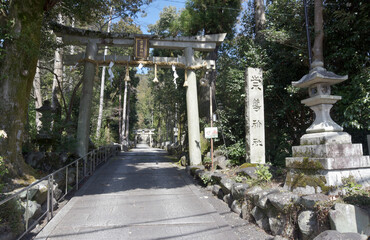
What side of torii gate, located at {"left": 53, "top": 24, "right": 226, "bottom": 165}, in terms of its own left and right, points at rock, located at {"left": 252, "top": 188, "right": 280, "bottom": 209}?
front

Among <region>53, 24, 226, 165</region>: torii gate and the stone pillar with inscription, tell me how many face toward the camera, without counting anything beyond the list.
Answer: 2

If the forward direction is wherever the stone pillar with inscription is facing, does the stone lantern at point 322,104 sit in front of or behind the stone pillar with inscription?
in front

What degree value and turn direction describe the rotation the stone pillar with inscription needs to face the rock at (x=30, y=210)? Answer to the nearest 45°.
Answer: approximately 45° to its right

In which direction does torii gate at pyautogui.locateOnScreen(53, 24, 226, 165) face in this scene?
toward the camera

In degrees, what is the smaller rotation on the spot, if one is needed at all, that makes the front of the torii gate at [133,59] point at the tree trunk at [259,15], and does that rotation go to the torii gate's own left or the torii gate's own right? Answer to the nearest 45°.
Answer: approximately 90° to the torii gate's own left

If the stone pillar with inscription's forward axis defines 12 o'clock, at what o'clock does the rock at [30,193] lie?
The rock is roughly at 1 o'clock from the stone pillar with inscription.

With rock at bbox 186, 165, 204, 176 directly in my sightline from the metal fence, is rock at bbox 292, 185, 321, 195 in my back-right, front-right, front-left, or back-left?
front-right

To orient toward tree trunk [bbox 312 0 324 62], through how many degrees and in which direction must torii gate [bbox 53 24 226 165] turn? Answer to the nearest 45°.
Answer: approximately 45° to its left

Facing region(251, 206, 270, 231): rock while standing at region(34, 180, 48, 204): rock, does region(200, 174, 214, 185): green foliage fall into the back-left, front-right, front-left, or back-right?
front-left

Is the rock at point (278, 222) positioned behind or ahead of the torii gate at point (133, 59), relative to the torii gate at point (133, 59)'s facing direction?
ahead

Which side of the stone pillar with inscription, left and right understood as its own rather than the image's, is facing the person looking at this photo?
front

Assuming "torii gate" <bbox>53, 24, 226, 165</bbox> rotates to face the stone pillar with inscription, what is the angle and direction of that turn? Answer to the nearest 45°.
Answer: approximately 45° to its left

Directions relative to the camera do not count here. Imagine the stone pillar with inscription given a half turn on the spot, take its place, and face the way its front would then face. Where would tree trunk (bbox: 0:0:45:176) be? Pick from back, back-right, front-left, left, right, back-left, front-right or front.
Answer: back-left

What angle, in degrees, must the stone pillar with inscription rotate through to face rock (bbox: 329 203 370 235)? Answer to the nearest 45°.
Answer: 0° — it already faces it
